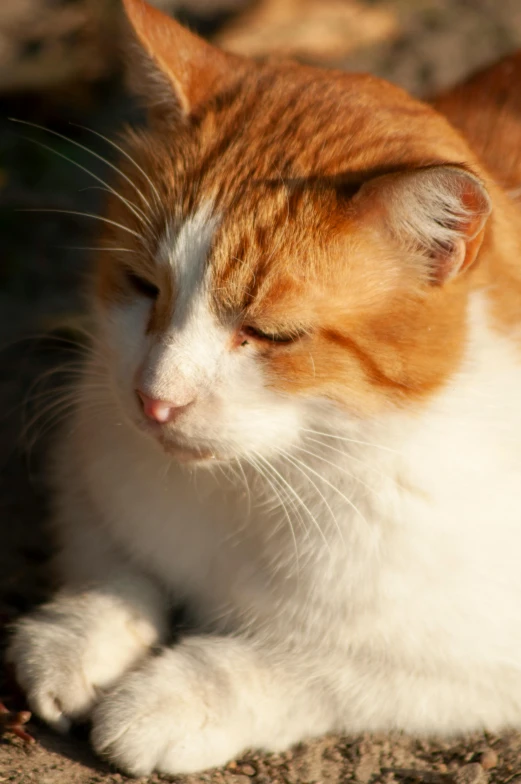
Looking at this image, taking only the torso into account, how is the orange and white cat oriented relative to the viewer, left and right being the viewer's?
facing the viewer and to the left of the viewer
